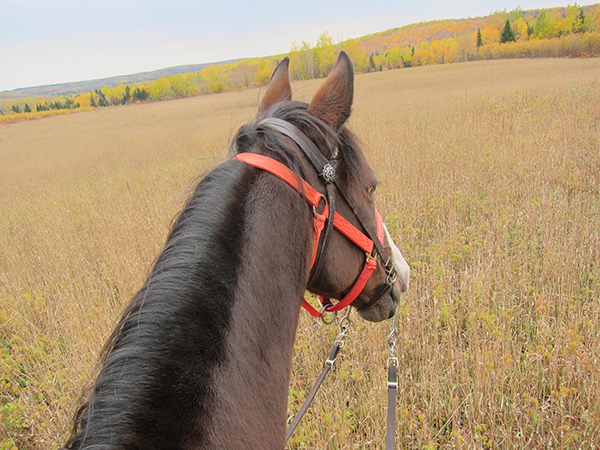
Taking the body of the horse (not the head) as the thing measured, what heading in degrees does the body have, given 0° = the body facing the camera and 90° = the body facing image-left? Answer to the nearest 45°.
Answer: approximately 225°
